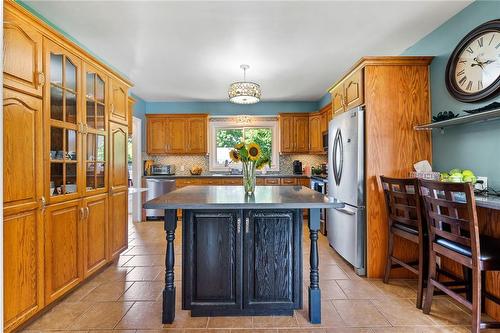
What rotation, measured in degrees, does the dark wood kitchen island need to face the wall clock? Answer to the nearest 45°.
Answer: approximately 90° to its left

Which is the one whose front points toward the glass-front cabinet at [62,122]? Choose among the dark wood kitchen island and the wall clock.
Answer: the wall clock

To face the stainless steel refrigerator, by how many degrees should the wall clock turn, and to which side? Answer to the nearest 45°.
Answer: approximately 45° to its right

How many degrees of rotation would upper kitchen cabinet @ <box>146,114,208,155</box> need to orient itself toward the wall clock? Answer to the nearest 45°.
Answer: approximately 45° to its left

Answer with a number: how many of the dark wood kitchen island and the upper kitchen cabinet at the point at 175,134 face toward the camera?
2

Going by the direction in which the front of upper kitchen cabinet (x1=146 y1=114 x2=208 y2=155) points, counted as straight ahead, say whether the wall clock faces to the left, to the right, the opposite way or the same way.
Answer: to the right

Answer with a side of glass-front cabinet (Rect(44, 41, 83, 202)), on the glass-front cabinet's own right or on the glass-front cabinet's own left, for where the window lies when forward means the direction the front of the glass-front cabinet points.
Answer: on the glass-front cabinet's own left

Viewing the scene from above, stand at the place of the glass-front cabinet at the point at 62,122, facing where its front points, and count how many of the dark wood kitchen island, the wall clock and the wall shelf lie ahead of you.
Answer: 3

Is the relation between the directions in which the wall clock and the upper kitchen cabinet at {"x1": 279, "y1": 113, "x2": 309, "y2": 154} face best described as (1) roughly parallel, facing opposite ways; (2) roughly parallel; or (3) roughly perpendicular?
roughly perpendicular

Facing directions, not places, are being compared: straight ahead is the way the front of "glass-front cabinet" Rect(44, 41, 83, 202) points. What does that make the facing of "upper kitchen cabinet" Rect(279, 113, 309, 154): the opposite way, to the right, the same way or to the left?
to the right

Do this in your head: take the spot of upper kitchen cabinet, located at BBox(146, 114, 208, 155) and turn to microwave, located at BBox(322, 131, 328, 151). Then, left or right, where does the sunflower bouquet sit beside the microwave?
right

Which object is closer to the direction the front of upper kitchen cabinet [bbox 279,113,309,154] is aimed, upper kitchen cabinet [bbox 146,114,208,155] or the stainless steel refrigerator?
the stainless steel refrigerator
